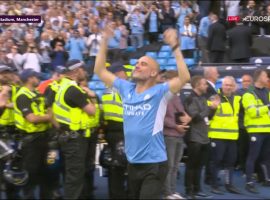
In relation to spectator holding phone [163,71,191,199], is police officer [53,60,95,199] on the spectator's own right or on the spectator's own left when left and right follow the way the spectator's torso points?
on the spectator's own right

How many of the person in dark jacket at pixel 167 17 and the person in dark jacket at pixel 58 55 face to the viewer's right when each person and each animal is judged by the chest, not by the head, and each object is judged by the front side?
0

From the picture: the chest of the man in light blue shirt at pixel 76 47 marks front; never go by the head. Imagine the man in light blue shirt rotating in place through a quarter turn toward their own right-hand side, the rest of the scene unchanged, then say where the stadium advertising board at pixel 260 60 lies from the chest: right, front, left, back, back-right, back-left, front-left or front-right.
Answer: back-left

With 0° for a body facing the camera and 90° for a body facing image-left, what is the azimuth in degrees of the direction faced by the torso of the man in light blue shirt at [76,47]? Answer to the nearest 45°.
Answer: approximately 0°

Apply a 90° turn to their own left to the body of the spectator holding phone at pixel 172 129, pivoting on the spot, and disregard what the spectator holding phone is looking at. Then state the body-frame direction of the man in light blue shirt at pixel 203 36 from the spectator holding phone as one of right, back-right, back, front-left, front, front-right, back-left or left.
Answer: front-left
